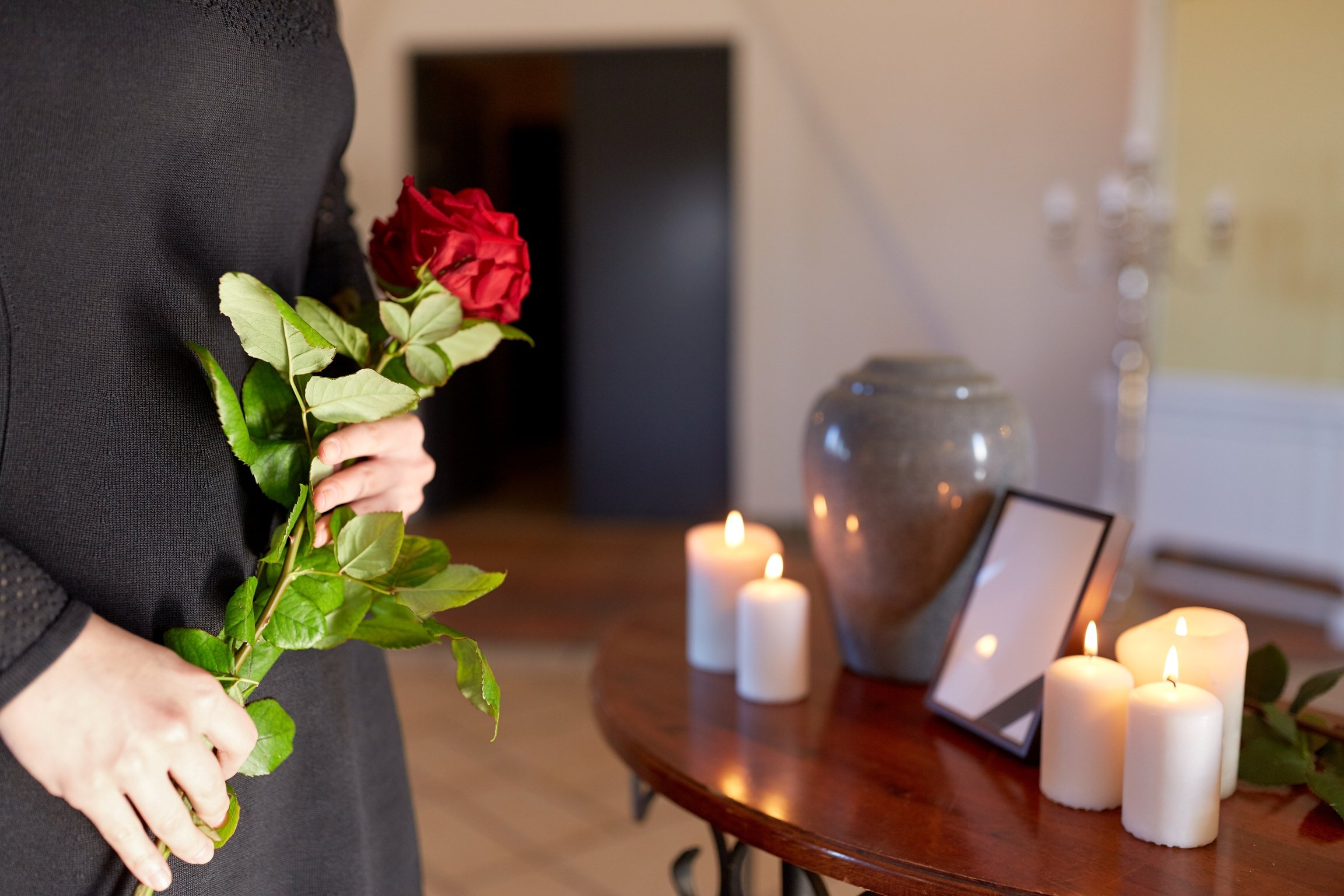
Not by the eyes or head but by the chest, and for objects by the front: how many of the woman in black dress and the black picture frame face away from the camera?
0

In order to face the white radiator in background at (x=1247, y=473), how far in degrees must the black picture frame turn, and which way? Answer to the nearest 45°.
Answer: approximately 135° to its right

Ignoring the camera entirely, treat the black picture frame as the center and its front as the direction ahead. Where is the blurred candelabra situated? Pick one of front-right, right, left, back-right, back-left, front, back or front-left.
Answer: back-right

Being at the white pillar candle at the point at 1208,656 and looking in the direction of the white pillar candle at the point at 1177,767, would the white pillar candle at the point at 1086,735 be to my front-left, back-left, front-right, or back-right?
front-right

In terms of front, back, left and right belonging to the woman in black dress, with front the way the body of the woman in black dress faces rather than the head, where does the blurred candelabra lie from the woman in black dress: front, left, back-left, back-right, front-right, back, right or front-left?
left

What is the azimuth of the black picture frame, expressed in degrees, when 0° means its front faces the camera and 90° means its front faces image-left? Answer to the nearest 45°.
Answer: approximately 45°
